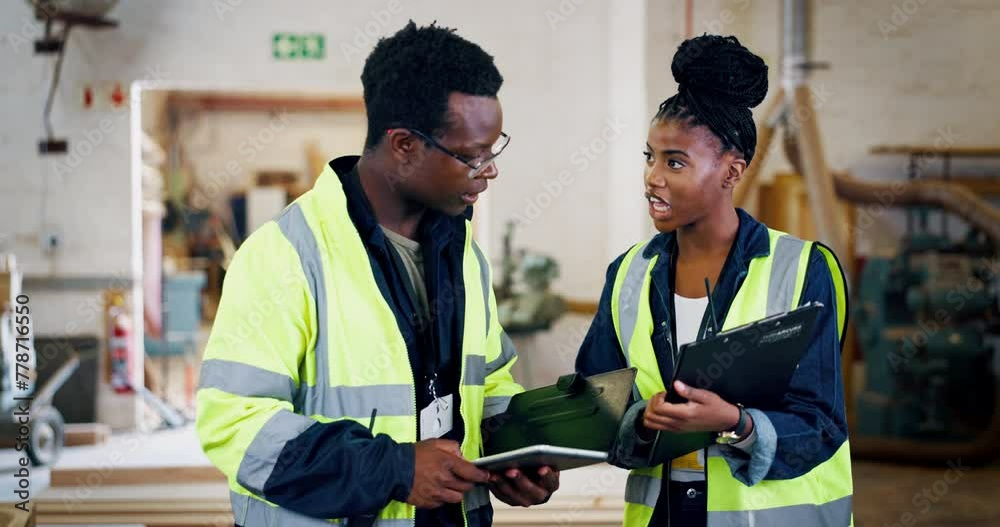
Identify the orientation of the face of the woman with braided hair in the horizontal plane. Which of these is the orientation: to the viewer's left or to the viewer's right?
to the viewer's left

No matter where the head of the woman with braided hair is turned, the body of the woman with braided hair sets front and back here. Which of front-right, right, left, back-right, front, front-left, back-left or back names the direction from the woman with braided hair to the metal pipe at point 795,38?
back-right

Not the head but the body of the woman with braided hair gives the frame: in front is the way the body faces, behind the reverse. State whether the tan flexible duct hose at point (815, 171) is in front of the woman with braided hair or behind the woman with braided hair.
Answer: behind

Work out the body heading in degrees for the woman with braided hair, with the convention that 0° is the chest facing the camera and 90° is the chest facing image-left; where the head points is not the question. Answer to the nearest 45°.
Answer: approximately 45°

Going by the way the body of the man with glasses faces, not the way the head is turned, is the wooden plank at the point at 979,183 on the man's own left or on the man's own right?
on the man's own left

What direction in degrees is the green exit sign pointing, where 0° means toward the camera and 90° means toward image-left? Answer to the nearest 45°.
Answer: approximately 0°

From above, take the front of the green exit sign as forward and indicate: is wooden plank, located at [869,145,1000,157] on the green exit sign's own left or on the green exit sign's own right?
on the green exit sign's own left

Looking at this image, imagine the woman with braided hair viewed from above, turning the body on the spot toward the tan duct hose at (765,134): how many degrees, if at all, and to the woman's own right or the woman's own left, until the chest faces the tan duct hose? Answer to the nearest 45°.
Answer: approximately 135° to the woman's own right

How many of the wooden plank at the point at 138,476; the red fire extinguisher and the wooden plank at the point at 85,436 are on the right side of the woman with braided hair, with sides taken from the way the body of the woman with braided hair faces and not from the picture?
3
